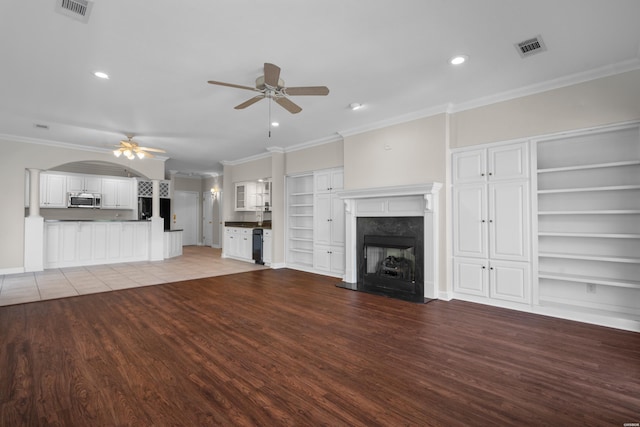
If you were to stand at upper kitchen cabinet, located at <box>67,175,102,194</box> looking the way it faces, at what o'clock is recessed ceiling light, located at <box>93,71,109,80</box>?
The recessed ceiling light is roughly at 12 o'clock from the upper kitchen cabinet.

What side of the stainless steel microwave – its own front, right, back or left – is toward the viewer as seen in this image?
front

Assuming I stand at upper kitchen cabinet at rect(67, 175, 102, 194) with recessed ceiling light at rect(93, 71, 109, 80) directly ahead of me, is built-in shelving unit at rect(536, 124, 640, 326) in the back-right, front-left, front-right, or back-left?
front-left

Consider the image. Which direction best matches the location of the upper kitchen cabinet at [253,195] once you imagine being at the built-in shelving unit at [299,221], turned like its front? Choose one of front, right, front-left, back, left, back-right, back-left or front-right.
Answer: right

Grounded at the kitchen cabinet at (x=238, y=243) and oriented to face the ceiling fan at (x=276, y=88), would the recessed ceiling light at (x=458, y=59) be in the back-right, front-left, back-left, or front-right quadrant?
front-left

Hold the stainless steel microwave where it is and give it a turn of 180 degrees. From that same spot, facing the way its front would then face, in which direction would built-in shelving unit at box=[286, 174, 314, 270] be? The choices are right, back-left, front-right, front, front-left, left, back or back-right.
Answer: back-right

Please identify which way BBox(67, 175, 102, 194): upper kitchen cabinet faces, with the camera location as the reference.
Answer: facing the viewer

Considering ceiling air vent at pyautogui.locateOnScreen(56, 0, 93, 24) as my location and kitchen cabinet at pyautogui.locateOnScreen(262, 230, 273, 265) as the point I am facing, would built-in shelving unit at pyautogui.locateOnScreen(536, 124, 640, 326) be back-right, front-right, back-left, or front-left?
front-right

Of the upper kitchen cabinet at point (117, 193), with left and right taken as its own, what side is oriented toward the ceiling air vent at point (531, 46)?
front

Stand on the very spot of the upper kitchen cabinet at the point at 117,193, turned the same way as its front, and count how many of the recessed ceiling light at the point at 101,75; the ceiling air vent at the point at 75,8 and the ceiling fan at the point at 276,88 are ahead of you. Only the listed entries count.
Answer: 3

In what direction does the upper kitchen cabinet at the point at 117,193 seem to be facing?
toward the camera

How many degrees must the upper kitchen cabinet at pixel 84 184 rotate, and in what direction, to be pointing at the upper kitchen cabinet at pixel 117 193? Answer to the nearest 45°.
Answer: approximately 90° to its left

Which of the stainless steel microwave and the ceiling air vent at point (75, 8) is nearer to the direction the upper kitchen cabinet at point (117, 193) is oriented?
the ceiling air vent

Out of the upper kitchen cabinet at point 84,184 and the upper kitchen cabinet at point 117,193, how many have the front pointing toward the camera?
2

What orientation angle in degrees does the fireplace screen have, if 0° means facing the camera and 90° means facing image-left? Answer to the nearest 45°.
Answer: approximately 45°
